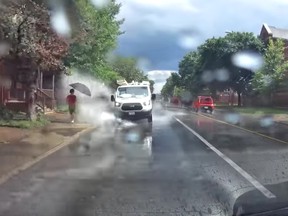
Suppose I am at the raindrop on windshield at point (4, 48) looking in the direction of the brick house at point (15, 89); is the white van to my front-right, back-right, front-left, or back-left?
front-right

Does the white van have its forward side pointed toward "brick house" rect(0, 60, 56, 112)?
no

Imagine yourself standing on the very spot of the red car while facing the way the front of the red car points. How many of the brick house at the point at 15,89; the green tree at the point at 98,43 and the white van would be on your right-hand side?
0

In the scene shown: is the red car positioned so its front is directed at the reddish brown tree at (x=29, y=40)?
no

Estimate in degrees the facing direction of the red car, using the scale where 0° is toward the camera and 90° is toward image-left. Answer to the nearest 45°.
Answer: approximately 135°

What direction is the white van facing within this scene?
toward the camera

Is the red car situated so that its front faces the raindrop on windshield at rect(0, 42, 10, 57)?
no

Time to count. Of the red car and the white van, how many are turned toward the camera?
1

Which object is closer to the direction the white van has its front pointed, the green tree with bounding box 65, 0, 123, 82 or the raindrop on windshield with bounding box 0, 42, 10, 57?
the raindrop on windshield

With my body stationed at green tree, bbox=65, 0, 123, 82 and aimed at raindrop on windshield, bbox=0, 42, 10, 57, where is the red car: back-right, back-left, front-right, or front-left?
back-left
